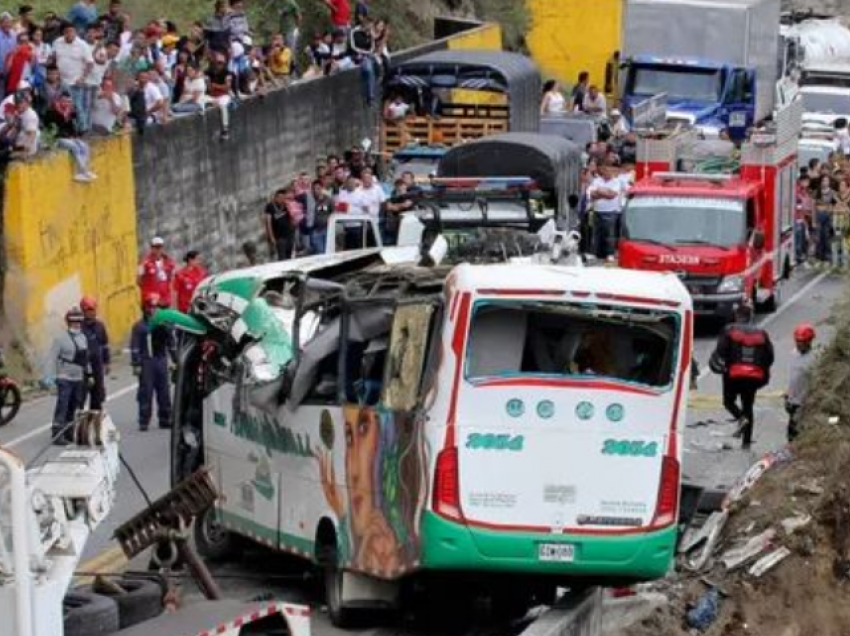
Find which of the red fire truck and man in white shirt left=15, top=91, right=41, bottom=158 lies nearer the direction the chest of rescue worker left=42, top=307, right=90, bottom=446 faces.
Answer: the red fire truck

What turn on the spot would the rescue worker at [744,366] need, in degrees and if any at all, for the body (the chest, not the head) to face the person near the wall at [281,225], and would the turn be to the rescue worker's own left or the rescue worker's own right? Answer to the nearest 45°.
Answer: approximately 45° to the rescue worker's own left

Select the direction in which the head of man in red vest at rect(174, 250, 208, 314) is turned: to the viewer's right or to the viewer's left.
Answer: to the viewer's right

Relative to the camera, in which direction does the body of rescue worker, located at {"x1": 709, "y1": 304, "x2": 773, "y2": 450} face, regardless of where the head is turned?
away from the camera

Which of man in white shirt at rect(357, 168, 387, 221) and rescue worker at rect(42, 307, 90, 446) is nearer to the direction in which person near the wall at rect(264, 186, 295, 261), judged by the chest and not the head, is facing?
the rescue worker

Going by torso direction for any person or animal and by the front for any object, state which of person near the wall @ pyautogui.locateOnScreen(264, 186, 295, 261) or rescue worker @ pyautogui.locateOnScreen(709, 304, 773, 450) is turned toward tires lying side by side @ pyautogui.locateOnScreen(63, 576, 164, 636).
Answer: the person near the wall

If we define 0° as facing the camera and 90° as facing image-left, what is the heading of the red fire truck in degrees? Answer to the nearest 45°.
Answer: approximately 45°

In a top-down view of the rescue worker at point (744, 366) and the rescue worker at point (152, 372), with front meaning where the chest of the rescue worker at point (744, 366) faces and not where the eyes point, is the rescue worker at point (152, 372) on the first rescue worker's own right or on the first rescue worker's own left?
on the first rescue worker's own left

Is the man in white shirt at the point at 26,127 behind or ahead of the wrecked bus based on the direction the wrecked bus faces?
ahead

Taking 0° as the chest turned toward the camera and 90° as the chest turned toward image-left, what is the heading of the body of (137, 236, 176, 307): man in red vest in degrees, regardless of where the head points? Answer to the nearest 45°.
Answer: approximately 0°

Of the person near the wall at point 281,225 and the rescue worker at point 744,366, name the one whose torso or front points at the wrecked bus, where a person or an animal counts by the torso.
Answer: the person near the wall

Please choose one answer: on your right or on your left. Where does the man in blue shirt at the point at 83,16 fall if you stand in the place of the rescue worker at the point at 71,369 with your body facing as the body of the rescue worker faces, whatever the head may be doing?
on your left

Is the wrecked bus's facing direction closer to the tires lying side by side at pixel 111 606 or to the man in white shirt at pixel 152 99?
the man in white shirt
